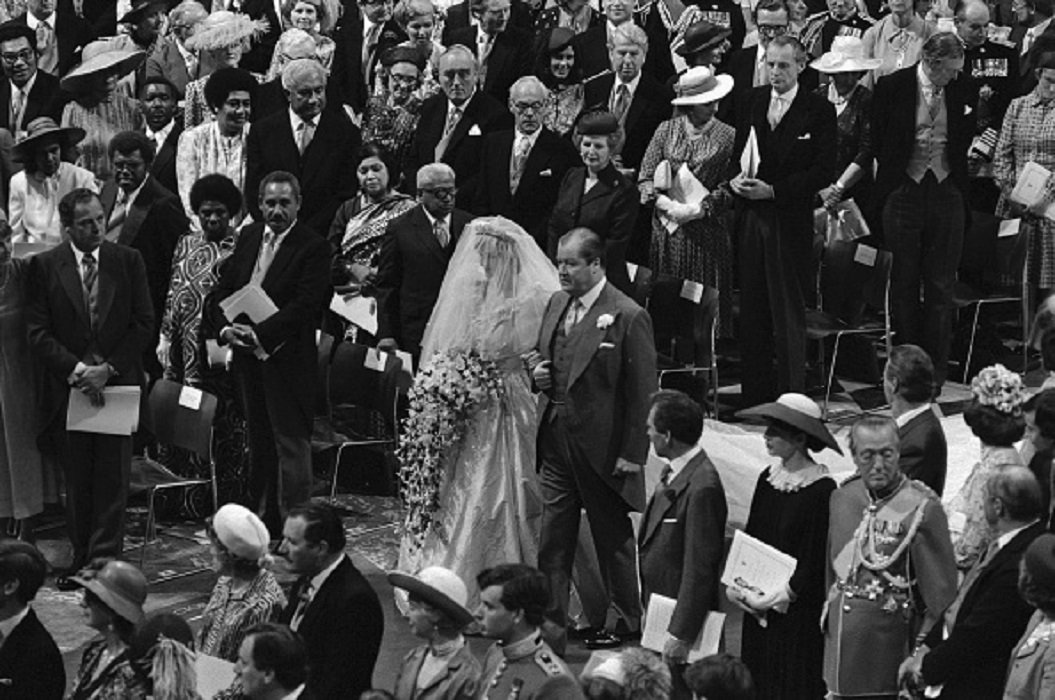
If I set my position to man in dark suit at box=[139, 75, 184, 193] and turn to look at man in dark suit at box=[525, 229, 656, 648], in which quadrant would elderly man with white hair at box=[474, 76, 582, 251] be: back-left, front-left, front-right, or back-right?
front-left

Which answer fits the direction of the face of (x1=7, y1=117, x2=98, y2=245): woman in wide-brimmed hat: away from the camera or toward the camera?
toward the camera

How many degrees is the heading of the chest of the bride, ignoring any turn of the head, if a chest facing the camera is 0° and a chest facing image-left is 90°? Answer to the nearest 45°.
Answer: approximately 45°

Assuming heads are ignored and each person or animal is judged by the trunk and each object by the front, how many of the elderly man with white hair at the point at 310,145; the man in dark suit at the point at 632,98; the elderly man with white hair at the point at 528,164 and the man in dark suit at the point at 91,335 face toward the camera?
4

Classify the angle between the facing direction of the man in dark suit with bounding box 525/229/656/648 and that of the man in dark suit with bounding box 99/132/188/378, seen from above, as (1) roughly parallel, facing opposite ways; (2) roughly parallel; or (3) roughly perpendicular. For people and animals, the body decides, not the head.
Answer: roughly parallel

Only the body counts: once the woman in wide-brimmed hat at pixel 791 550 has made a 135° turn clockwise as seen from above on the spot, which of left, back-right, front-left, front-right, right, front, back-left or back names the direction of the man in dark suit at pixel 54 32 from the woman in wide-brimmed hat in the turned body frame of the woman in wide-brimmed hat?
front-left

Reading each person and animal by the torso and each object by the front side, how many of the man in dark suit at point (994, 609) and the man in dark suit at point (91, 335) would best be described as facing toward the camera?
1

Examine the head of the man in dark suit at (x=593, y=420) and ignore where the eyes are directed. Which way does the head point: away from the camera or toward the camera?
toward the camera

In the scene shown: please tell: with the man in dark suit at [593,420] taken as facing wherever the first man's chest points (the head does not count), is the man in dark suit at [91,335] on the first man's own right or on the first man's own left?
on the first man's own right

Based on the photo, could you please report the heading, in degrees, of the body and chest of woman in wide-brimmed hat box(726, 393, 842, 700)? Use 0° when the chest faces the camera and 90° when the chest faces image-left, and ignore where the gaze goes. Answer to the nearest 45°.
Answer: approximately 45°

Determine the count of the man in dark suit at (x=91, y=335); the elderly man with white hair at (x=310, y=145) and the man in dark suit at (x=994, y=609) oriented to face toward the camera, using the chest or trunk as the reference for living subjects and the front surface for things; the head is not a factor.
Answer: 2

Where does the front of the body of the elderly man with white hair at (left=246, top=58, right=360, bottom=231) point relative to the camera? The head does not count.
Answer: toward the camera

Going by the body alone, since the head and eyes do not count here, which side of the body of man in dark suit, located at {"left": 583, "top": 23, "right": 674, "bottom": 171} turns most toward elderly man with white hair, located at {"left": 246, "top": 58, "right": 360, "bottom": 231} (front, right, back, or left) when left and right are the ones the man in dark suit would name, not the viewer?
right
